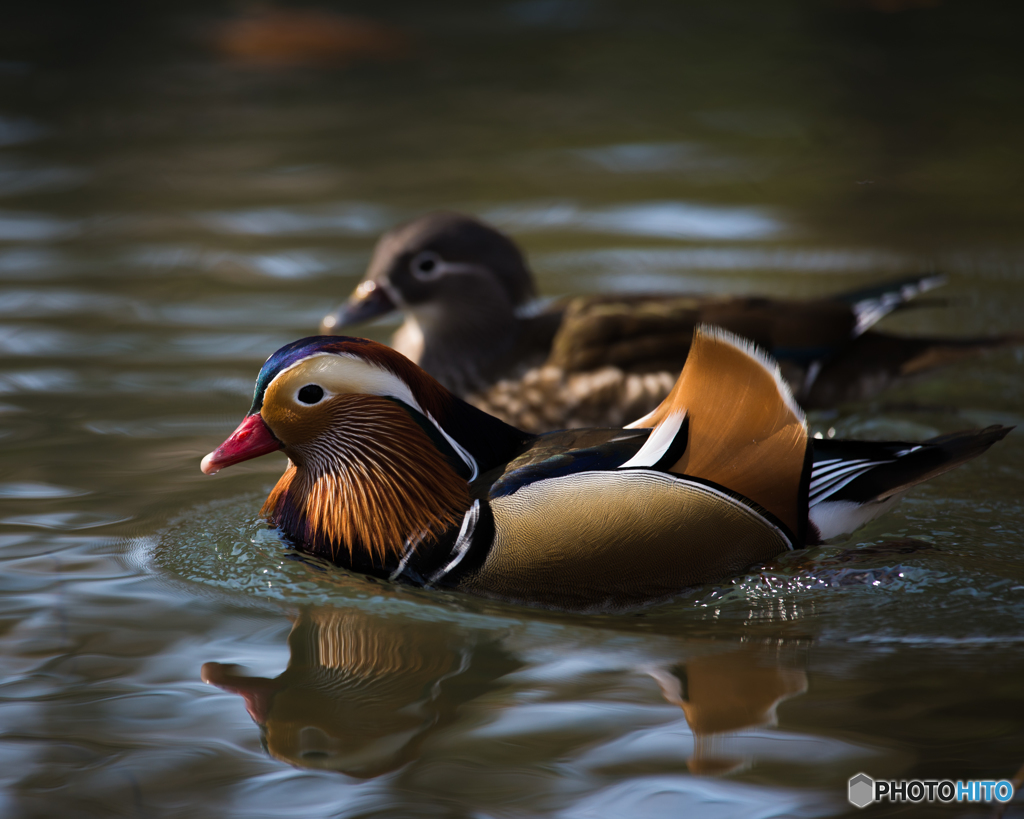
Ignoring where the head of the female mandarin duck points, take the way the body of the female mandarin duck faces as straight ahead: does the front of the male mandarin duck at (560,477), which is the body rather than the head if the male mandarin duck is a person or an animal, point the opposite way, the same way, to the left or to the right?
the same way

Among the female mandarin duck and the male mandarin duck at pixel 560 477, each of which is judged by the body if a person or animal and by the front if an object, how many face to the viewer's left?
2

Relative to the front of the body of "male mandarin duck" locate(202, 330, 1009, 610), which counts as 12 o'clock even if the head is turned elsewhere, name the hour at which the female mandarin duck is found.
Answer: The female mandarin duck is roughly at 3 o'clock from the male mandarin duck.

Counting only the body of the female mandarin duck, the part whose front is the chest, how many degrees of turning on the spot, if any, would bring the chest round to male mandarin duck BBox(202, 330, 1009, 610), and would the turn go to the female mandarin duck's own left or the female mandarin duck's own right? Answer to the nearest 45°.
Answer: approximately 90° to the female mandarin duck's own left

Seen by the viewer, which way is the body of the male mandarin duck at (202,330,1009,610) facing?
to the viewer's left

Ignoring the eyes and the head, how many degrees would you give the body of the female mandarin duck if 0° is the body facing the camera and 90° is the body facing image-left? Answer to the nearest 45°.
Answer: approximately 90°
